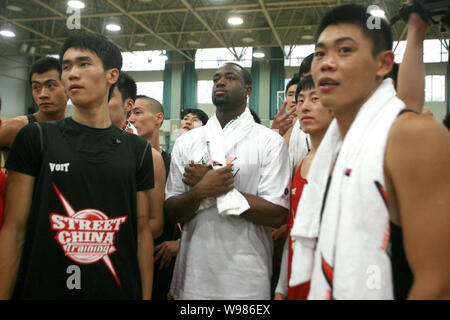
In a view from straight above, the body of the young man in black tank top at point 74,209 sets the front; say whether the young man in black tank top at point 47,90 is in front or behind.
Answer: behind

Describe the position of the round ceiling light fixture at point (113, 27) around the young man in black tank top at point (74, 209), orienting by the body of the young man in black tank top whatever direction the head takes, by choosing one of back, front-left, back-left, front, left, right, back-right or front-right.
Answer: back

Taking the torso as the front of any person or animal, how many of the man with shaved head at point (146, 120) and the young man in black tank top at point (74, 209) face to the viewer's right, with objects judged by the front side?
0

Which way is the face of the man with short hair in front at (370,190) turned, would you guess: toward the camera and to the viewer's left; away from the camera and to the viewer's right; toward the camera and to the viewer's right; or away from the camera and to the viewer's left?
toward the camera and to the viewer's left

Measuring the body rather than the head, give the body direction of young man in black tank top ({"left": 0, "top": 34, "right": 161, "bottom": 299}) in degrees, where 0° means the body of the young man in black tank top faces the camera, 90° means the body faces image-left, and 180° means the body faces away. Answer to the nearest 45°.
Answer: approximately 0°

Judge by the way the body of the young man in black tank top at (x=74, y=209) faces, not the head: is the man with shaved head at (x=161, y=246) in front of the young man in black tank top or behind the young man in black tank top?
behind

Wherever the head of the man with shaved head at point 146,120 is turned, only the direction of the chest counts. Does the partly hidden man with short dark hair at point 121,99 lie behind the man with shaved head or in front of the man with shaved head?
in front

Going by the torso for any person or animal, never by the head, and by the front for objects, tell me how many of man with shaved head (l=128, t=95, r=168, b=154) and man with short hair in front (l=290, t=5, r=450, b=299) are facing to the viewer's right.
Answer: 0

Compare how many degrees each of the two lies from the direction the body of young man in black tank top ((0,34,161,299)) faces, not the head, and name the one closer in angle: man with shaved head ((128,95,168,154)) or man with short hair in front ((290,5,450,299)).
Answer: the man with short hair in front

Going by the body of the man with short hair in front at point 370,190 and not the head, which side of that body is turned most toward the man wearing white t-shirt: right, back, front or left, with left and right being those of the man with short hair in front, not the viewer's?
right

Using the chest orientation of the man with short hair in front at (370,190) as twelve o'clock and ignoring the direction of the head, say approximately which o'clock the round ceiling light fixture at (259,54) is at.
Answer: The round ceiling light fixture is roughly at 4 o'clock from the man with short hair in front.

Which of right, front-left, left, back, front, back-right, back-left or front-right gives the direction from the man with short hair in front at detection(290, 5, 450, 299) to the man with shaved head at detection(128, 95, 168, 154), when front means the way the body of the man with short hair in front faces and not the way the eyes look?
right
